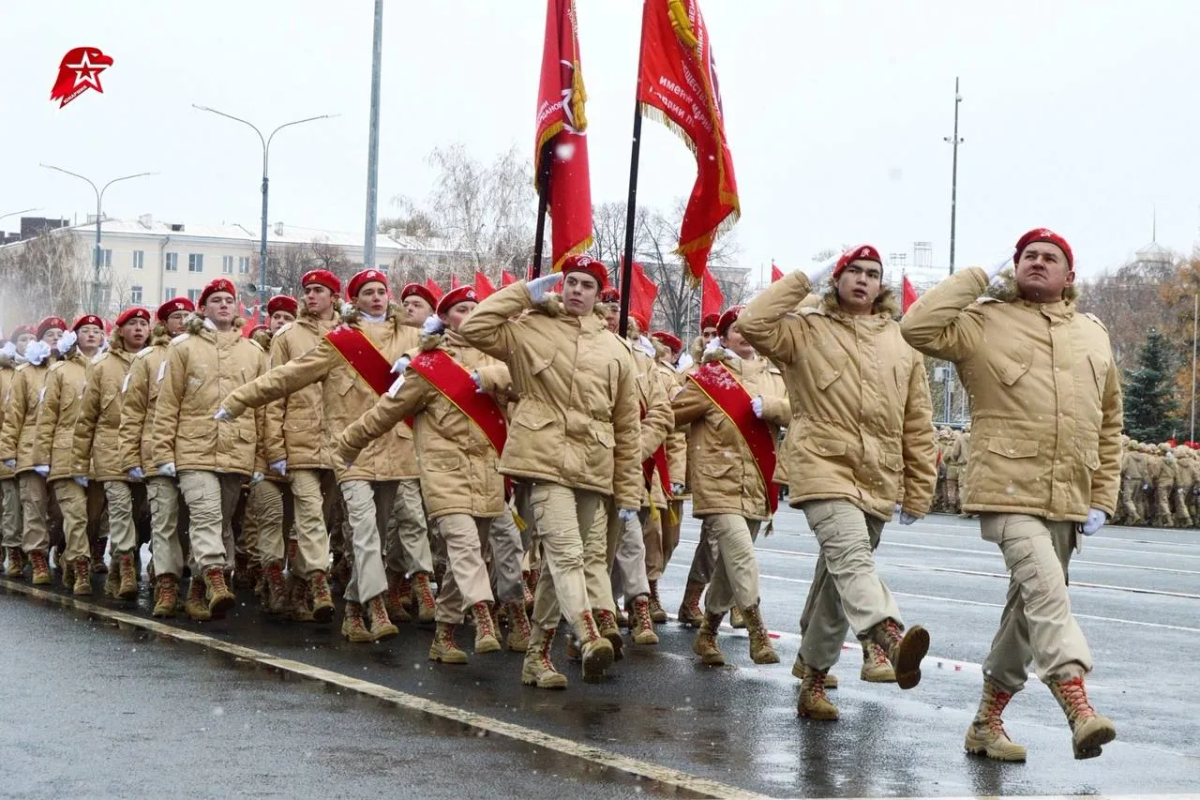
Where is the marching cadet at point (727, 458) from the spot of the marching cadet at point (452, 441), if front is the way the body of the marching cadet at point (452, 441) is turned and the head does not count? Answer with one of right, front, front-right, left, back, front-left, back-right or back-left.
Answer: front-left

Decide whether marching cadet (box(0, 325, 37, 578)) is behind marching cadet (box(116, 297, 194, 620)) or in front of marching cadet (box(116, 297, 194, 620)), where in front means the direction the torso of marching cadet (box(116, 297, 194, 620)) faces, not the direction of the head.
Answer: behind

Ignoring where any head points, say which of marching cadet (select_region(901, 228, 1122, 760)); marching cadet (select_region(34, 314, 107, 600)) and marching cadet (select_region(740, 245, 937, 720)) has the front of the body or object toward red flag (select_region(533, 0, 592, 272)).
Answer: marching cadet (select_region(34, 314, 107, 600))

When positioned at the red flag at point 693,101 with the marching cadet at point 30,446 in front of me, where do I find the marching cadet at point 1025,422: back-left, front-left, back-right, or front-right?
back-left

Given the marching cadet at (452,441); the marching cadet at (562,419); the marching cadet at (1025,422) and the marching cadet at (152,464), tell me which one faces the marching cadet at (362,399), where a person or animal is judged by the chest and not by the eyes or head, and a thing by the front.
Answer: the marching cadet at (152,464)
